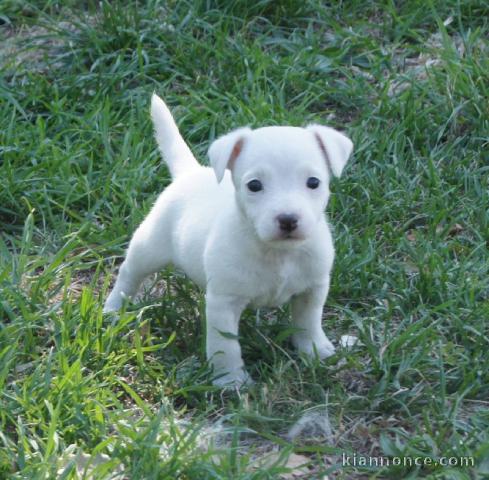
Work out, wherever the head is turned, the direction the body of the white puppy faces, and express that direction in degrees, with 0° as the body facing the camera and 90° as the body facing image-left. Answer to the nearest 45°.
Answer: approximately 315°
